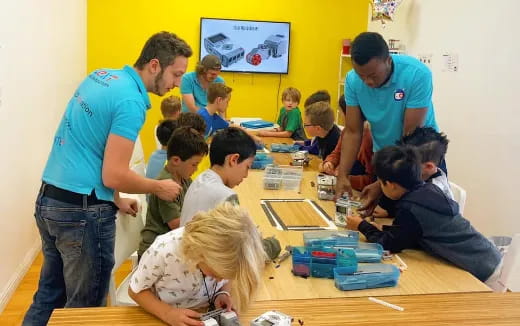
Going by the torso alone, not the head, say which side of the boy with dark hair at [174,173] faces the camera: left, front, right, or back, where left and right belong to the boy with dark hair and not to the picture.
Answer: right

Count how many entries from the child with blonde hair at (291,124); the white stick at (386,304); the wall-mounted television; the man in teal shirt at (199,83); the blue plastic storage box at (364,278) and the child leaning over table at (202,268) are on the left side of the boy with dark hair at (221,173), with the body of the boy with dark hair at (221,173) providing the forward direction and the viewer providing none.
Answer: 3

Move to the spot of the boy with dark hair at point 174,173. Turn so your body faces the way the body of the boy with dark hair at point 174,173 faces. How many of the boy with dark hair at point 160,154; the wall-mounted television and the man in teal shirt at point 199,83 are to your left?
3

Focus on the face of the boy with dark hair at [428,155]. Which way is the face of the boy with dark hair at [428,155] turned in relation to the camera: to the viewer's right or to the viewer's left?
to the viewer's left

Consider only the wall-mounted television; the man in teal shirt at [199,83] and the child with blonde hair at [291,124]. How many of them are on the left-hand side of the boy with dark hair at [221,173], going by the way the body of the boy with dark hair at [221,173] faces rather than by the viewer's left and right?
3

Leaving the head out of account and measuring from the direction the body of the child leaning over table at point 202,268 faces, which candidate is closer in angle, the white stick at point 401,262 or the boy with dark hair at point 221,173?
the white stick

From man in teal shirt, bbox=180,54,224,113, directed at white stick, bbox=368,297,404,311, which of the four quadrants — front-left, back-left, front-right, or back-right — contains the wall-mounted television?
back-left

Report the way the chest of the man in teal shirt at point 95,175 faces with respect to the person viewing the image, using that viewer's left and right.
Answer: facing away from the viewer and to the right of the viewer

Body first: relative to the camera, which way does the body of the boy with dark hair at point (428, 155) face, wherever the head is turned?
to the viewer's left
